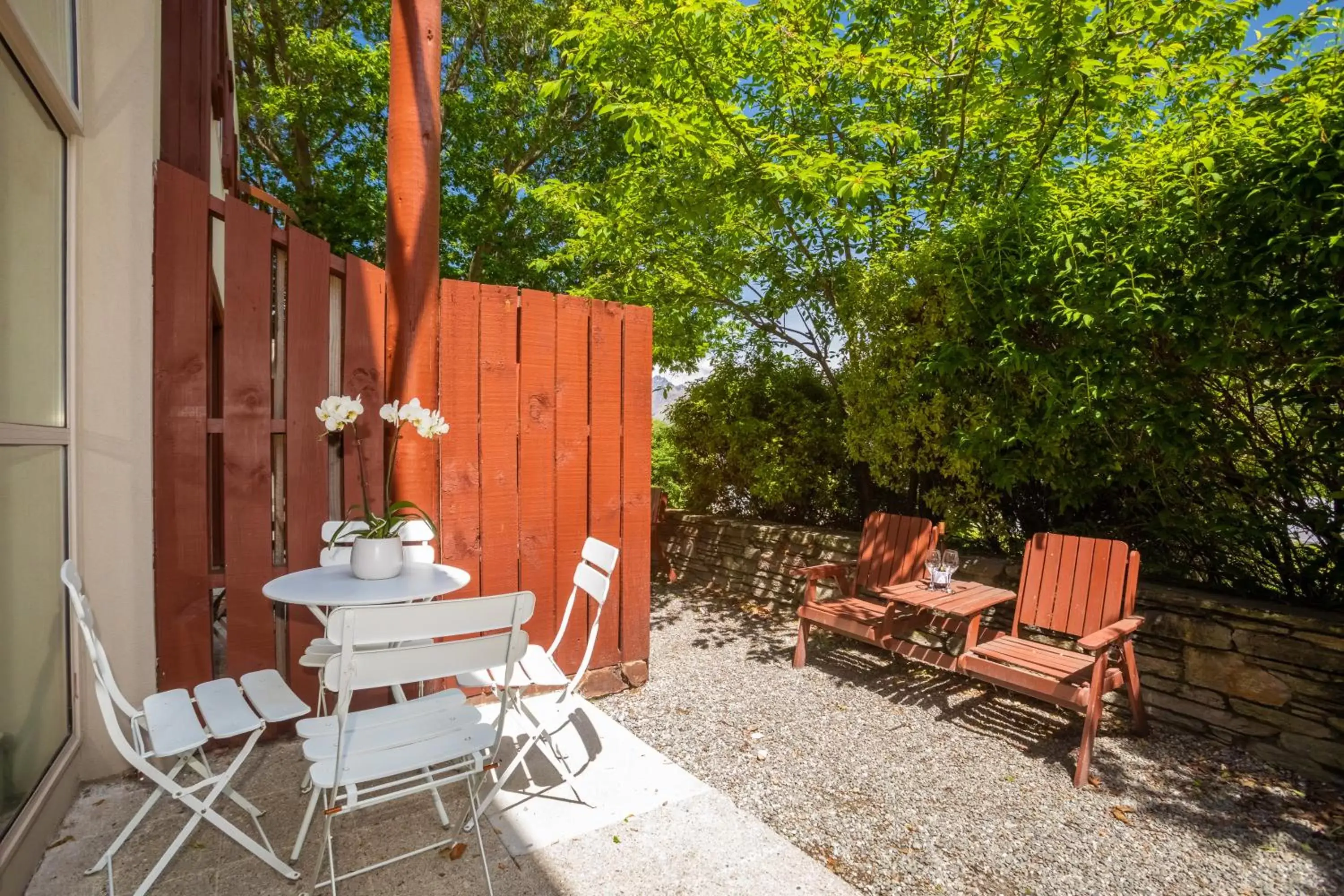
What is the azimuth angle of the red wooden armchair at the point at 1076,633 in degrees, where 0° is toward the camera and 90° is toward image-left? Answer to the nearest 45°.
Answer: approximately 45°

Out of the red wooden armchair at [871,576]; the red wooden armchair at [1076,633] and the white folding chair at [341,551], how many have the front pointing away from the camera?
0

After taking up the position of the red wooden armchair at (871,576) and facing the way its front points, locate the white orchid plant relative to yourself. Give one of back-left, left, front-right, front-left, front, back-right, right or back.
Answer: front

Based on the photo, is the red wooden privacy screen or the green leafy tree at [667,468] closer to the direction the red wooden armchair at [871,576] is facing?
the red wooden privacy screen

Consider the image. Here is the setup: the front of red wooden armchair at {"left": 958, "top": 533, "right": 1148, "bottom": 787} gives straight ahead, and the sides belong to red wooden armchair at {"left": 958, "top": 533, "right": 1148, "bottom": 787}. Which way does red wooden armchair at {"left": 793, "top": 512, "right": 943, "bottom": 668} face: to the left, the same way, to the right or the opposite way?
the same way

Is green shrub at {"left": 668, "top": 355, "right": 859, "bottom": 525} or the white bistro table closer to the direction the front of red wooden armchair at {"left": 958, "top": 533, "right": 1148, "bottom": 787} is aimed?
the white bistro table

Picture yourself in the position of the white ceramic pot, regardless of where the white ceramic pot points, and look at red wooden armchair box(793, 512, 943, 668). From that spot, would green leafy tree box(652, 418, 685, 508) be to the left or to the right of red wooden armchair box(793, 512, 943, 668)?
left

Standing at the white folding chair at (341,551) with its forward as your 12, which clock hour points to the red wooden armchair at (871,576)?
The red wooden armchair is roughly at 9 o'clock from the white folding chair.

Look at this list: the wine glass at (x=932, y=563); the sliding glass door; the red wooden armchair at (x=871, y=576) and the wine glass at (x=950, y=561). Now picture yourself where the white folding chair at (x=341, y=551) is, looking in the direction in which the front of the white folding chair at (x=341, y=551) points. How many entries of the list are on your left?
3

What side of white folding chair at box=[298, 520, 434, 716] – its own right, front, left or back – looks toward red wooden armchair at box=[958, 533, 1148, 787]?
left

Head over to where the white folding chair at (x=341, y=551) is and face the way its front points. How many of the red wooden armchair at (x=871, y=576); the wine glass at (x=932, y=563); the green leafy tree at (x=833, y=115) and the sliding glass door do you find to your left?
3

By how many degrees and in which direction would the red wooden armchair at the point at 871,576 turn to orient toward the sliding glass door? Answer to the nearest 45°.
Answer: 0° — it already faces it

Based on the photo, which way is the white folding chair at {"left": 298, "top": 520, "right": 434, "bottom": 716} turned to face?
toward the camera

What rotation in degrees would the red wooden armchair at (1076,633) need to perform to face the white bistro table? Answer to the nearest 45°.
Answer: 0° — it already faces it

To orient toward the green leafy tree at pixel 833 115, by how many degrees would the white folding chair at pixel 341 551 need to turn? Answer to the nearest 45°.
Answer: approximately 90° to its left

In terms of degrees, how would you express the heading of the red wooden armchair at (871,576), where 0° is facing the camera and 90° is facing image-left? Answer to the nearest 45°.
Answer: approximately 45°

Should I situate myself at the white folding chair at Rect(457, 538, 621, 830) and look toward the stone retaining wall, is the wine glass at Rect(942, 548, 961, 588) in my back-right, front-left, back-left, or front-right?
front-left
